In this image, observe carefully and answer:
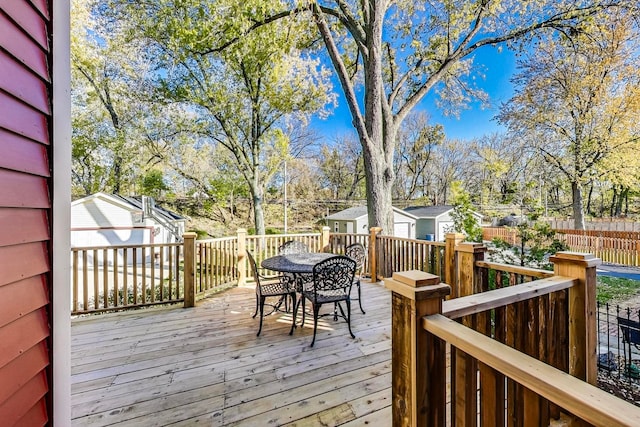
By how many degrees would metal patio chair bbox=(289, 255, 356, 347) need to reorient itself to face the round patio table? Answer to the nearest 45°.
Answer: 0° — it already faces it

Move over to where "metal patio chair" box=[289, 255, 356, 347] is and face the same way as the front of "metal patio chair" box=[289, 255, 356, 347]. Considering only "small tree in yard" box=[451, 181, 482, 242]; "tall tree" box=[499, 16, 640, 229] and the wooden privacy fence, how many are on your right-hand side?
3

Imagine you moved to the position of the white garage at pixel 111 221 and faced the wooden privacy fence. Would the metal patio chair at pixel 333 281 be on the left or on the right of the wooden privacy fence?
right

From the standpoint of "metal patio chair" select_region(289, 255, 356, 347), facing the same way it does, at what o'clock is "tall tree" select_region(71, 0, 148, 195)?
The tall tree is roughly at 12 o'clock from the metal patio chair.

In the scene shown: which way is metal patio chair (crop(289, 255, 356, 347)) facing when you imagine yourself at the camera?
facing away from the viewer and to the left of the viewer

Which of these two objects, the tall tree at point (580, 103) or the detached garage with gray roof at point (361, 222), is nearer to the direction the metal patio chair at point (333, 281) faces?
the detached garage with gray roof

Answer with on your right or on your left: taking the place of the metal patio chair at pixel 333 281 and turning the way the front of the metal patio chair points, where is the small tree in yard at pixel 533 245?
on your right

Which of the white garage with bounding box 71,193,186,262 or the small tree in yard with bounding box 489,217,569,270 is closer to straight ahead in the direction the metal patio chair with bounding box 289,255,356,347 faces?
the white garage

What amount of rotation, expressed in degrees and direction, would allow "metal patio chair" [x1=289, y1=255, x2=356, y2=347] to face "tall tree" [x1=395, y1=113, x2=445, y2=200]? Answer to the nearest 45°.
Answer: approximately 45° to its right

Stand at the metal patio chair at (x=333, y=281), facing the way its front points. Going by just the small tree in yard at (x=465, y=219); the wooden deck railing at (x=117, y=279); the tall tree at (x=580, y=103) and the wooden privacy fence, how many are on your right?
3

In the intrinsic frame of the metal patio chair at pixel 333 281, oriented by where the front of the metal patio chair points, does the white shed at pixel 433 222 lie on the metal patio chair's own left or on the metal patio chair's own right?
on the metal patio chair's own right

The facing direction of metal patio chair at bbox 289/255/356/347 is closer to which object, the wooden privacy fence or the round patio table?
the round patio table

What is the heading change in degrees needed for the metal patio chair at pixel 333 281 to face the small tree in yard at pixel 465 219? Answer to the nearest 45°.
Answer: approximately 90° to its right
